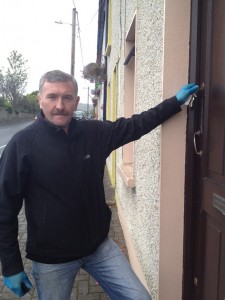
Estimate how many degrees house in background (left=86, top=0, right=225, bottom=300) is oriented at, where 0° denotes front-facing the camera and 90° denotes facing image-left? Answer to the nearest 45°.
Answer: approximately 90°

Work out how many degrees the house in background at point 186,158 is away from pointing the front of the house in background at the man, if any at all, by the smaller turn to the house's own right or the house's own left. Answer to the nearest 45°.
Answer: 0° — it already faces them
